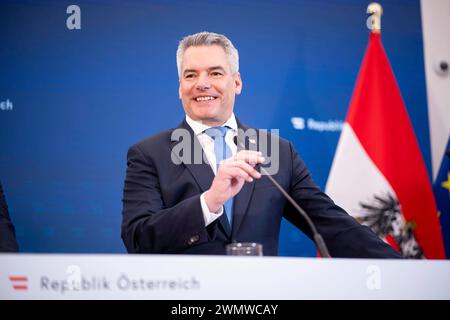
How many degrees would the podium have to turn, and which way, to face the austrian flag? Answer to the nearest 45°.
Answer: approximately 135° to its left

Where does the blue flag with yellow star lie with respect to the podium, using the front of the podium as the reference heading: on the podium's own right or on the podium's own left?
on the podium's own left

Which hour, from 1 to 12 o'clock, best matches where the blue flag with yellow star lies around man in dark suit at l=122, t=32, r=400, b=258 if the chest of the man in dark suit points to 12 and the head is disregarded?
The blue flag with yellow star is roughly at 8 o'clock from the man in dark suit.

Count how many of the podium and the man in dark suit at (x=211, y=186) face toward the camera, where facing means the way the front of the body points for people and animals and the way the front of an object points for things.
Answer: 2

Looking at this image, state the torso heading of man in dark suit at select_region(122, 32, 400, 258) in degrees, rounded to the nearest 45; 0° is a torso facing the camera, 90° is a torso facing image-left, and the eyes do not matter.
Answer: approximately 0°
